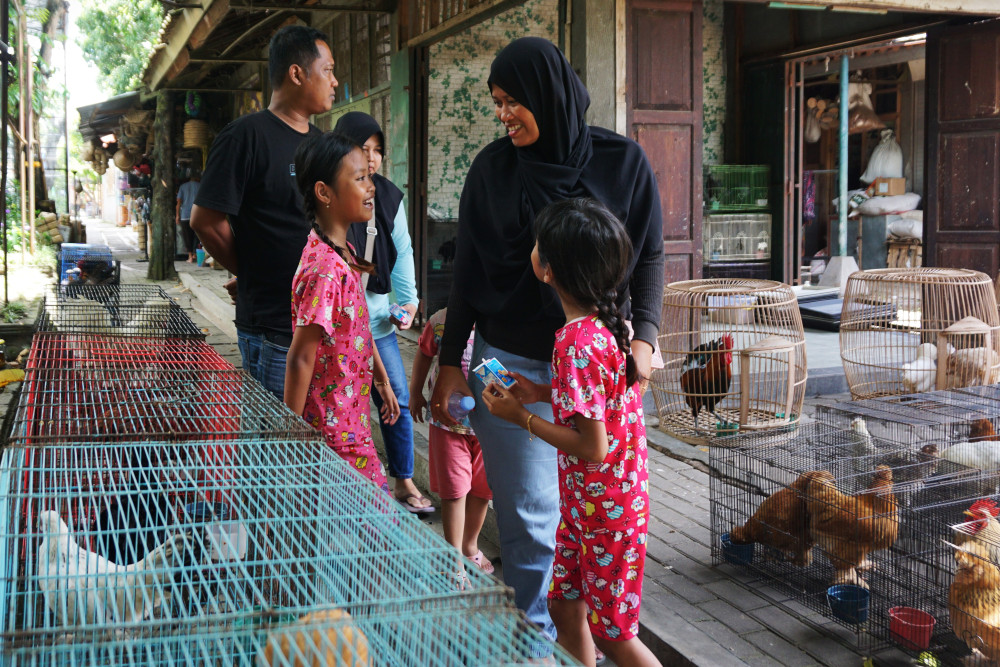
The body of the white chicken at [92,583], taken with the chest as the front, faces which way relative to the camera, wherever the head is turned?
to the viewer's left

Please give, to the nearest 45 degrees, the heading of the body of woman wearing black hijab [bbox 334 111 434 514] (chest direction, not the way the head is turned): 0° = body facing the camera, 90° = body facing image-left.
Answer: approximately 315°

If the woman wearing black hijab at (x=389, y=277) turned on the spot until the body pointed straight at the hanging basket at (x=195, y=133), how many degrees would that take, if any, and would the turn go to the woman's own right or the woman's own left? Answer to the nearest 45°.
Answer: approximately 135° to the woman's own left

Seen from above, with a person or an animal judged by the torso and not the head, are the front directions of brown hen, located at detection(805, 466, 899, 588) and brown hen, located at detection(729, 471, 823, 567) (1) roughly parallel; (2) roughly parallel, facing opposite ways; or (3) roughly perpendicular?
roughly parallel, facing opposite ways

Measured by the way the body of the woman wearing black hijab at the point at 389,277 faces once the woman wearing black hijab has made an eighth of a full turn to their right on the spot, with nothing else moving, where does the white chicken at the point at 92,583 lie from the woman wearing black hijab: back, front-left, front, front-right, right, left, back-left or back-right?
front

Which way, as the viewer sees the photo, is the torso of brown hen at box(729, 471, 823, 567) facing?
to the viewer's left

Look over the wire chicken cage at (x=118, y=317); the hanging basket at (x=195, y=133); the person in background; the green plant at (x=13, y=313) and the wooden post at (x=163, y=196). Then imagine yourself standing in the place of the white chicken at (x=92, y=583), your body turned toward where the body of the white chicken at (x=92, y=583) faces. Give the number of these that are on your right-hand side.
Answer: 5

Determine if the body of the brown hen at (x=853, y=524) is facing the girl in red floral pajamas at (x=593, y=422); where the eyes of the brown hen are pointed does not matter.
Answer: no

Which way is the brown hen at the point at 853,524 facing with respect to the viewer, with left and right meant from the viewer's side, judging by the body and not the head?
facing to the right of the viewer

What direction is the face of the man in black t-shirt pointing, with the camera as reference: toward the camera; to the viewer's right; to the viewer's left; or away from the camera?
to the viewer's right
